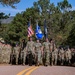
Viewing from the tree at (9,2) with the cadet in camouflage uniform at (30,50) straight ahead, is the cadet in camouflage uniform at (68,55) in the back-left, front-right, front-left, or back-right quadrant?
front-left

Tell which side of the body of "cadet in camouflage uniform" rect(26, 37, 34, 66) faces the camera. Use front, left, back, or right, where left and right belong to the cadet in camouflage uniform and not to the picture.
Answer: front

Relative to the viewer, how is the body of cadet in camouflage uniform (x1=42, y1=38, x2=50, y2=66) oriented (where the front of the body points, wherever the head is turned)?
toward the camera

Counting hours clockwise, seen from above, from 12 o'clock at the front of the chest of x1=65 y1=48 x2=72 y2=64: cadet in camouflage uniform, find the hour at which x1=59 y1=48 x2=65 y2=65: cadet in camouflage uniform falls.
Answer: x1=59 y1=48 x2=65 y2=65: cadet in camouflage uniform is roughly at 2 o'clock from x1=65 y1=48 x2=72 y2=64: cadet in camouflage uniform.

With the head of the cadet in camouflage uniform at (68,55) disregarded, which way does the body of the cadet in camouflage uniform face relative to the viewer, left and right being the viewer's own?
facing the viewer

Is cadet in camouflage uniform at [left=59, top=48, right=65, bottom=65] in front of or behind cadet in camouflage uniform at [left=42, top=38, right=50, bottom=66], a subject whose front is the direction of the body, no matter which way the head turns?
behind

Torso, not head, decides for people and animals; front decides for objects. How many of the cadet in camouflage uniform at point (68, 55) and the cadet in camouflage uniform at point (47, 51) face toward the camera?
2
